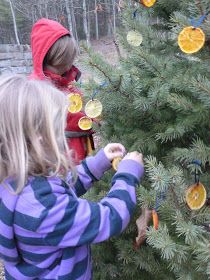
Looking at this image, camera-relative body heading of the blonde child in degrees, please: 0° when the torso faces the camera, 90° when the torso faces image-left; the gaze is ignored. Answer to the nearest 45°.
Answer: approximately 225°

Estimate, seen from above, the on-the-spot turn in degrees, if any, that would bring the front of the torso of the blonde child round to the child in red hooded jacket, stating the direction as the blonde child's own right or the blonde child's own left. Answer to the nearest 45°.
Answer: approximately 45° to the blonde child's own left

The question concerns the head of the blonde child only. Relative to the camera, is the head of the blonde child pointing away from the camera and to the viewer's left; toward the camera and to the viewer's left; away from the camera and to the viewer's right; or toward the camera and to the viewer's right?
away from the camera and to the viewer's right

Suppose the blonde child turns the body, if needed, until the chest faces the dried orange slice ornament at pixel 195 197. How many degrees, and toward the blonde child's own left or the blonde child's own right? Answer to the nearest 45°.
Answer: approximately 45° to the blonde child's own right

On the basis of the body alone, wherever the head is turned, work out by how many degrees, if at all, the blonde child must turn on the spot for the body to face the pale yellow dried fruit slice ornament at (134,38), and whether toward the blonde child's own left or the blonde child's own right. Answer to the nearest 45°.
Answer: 0° — they already face it

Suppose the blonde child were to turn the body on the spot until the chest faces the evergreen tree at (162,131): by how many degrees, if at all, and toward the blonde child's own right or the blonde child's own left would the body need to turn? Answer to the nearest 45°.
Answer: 0° — they already face it

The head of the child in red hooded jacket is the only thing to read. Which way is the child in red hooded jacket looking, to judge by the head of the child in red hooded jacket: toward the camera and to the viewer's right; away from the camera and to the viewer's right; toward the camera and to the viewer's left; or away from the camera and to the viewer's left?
away from the camera and to the viewer's right

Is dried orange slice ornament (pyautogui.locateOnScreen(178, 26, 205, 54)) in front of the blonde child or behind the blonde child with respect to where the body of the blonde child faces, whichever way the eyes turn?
in front

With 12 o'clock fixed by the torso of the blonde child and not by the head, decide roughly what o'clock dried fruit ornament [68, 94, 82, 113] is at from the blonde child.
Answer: The dried fruit ornament is roughly at 11 o'clock from the blonde child.
